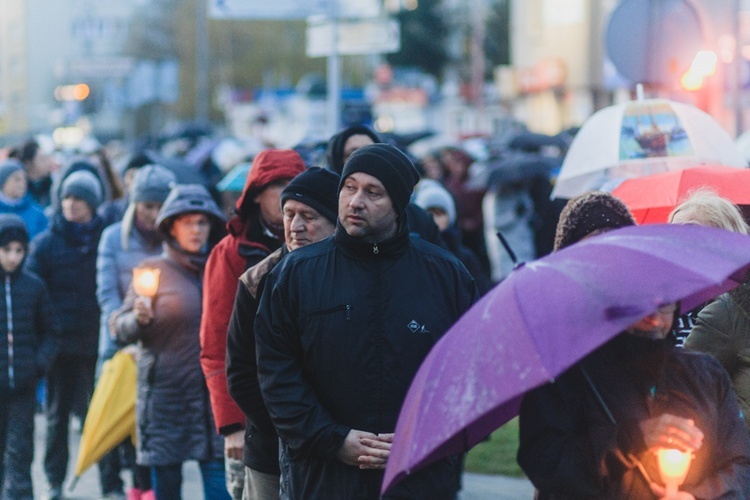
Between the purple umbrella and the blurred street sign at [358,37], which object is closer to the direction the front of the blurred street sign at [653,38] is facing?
the blurred street sign

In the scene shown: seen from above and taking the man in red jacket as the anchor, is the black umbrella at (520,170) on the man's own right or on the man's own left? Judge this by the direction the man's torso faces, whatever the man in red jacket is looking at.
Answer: on the man's own left

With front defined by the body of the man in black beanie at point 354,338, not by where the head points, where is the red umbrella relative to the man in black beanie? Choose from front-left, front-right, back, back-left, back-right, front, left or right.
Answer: back-left

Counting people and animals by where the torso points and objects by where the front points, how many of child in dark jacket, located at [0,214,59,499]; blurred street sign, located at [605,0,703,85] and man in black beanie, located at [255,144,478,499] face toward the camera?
2

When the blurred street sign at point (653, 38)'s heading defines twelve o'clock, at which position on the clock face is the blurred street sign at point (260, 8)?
the blurred street sign at point (260, 8) is roughly at 10 o'clock from the blurred street sign at point (653, 38).

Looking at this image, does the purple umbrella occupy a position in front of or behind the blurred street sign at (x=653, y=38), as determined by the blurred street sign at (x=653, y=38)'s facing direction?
behind

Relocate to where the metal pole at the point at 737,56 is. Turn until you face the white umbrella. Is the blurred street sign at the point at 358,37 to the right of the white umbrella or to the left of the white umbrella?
right

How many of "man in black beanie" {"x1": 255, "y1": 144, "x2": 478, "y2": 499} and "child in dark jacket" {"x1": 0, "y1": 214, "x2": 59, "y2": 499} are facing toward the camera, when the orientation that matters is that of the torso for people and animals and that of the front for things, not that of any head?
2

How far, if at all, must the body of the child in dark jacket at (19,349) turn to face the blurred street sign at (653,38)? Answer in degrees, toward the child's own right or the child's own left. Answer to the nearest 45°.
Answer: approximately 90° to the child's own left

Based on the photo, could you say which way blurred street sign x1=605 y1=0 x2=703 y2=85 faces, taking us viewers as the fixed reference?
facing away from the viewer

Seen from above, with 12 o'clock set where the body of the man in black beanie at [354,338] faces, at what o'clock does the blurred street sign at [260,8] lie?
The blurred street sign is roughly at 6 o'clock from the man in black beanie.

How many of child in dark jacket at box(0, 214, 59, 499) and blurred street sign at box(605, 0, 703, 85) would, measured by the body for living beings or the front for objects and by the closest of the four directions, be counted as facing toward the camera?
1
